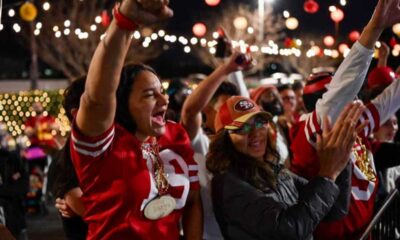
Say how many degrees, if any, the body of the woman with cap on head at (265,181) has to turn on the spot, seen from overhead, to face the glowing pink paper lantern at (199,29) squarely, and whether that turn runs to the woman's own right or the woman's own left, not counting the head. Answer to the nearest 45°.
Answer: approximately 135° to the woman's own left

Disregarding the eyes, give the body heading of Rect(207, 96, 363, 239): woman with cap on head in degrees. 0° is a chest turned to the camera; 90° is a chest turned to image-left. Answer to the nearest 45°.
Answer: approximately 315°

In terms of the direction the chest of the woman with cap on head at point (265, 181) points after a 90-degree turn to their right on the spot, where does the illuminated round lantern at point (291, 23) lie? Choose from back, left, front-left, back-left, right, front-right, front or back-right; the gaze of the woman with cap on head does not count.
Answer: back-right

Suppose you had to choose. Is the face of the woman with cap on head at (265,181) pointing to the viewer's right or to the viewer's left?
to the viewer's right
